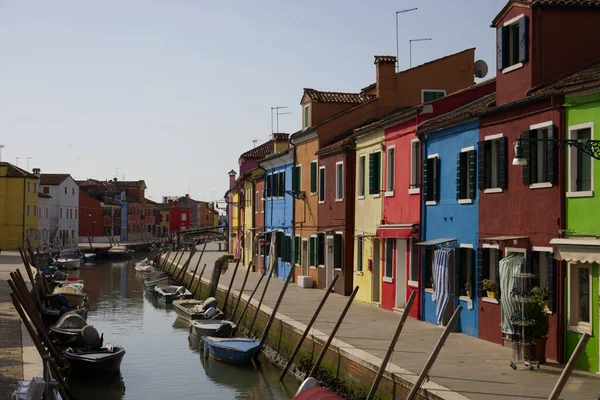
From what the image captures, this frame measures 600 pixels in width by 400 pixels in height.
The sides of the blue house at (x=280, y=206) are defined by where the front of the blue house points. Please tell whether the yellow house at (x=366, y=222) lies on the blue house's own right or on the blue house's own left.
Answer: on the blue house's own left

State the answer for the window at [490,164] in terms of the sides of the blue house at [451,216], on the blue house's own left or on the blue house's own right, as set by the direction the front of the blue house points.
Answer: on the blue house's own left

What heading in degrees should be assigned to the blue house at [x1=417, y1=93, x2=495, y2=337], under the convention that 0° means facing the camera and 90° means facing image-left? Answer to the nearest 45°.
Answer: approximately 45°

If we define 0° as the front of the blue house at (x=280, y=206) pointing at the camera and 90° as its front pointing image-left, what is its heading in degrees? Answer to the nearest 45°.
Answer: approximately 45°

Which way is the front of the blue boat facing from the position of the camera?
facing away from the viewer and to the left of the viewer

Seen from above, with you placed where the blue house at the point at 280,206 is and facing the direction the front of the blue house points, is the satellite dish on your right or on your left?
on your left

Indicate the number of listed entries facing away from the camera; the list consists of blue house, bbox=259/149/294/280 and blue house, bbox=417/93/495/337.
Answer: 0

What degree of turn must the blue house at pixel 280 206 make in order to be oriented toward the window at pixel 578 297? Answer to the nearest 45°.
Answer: approximately 45° to its left

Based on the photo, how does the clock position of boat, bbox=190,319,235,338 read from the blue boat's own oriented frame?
The boat is roughly at 1 o'clock from the blue boat.

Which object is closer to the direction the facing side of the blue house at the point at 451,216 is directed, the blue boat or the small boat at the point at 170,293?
the blue boat

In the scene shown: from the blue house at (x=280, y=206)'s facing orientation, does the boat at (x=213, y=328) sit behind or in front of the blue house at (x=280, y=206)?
in front
